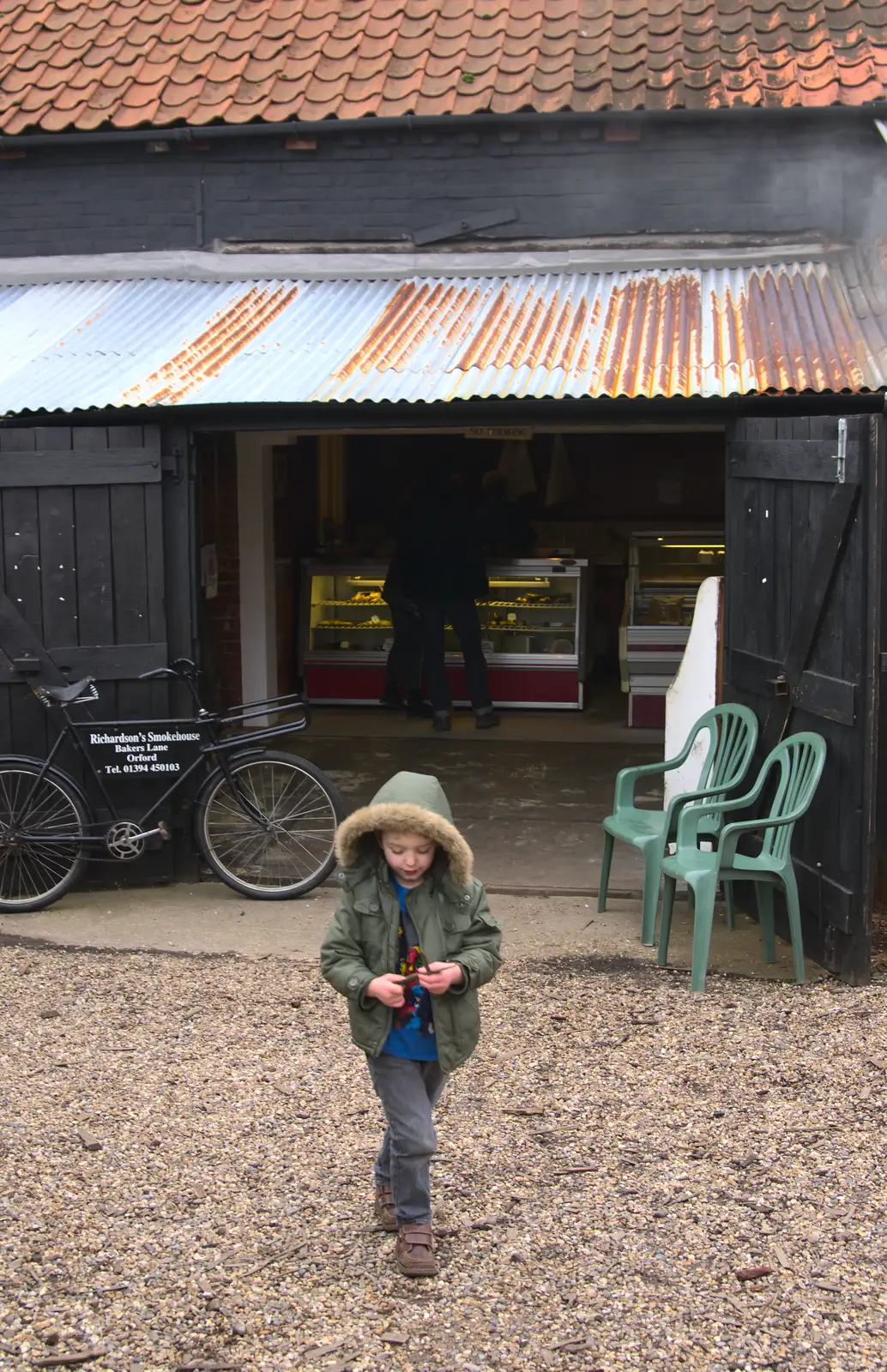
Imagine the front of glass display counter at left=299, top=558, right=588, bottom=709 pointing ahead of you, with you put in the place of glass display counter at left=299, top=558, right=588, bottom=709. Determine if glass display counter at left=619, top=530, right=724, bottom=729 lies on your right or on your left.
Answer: on your left

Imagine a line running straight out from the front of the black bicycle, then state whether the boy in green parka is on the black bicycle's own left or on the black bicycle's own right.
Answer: on the black bicycle's own right

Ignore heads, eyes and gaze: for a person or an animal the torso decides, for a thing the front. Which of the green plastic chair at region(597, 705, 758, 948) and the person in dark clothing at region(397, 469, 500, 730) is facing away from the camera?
the person in dark clothing

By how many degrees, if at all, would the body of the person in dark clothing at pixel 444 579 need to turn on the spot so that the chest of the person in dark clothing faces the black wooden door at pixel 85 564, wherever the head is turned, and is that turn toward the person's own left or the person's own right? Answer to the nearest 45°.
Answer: approximately 135° to the person's own left

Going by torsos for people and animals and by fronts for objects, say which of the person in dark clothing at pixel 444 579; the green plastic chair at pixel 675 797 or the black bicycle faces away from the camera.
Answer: the person in dark clothing

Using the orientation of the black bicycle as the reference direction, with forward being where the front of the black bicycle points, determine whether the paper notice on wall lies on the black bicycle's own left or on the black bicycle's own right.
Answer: on the black bicycle's own left

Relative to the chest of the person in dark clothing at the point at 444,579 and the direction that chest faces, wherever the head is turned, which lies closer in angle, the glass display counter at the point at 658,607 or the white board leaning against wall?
the glass display counter

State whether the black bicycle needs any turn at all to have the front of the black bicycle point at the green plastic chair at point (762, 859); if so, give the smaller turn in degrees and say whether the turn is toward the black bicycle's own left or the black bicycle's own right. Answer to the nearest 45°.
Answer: approximately 45° to the black bicycle's own right

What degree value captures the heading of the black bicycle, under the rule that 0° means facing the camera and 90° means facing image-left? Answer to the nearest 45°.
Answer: approximately 270°

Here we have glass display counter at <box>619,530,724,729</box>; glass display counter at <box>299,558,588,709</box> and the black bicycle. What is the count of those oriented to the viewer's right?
1

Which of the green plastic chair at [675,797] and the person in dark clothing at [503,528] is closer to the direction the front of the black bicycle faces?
the green plastic chair

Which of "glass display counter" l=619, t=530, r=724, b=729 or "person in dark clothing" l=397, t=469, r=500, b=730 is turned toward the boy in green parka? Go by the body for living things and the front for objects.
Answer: the glass display counter

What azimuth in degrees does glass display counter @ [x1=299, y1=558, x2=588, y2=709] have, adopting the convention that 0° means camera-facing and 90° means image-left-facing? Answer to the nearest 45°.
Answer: approximately 0°
